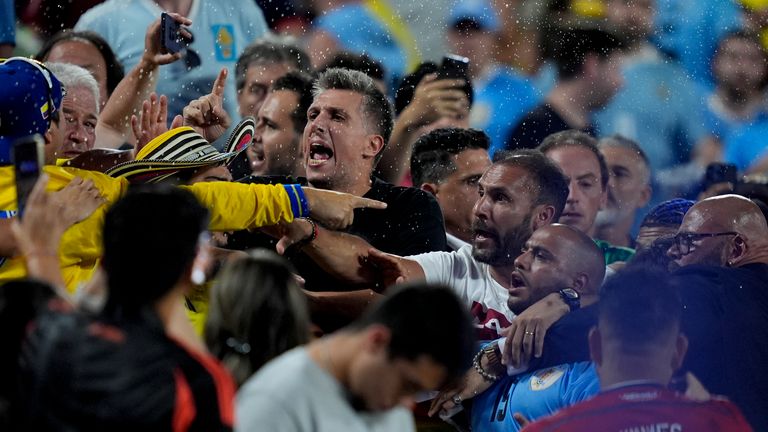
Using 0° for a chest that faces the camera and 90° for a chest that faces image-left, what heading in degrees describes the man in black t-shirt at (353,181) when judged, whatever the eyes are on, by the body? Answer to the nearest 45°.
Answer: approximately 45°

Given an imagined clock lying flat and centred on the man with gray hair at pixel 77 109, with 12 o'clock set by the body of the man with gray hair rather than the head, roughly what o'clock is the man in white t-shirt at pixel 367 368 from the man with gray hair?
The man in white t-shirt is roughly at 1 o'clock from the man with gray hair.

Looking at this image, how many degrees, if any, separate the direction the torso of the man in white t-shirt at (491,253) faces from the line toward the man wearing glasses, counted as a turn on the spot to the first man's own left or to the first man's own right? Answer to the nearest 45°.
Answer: approximately 135° to the first man's own left
